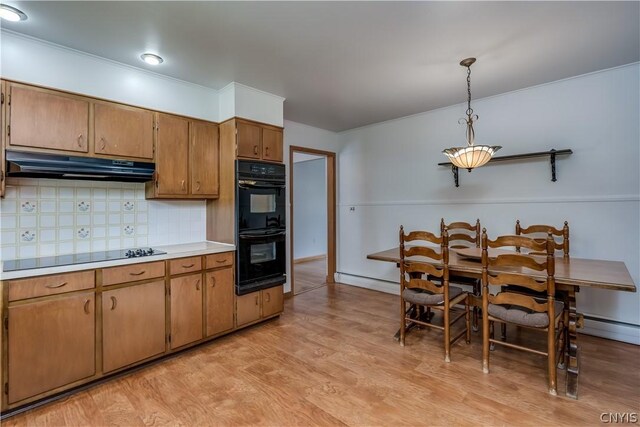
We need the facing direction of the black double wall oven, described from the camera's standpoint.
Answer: facing the viewer and to the right of the viewer

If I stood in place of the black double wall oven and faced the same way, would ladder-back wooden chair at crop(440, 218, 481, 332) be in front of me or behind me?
in front

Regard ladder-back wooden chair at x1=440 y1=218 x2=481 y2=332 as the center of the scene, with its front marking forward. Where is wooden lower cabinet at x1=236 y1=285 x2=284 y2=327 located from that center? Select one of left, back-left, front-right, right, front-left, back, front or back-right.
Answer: front-right

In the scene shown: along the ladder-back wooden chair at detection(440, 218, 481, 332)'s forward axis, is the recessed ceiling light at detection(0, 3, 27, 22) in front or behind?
in front

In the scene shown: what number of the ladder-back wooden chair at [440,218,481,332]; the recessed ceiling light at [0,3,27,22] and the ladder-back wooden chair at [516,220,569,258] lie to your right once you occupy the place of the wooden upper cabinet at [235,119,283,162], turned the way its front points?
1

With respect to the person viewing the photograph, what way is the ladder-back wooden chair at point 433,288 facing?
facing away from the viewer and to the right of the viewer

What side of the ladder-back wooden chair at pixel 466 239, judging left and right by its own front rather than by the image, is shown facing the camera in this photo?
front

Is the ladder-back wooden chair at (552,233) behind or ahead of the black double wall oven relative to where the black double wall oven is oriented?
ahead

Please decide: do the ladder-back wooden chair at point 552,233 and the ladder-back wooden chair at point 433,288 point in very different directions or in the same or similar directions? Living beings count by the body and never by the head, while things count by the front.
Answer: very different directions

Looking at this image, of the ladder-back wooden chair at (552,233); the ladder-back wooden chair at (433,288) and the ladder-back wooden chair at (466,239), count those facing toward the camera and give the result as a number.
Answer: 2

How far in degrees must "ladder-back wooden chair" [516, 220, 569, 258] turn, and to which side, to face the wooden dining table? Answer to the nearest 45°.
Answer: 0° — it already faces it

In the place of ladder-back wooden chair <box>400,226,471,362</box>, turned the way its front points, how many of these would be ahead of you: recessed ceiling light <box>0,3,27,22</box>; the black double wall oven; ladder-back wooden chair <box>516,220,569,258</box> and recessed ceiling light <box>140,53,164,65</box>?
1

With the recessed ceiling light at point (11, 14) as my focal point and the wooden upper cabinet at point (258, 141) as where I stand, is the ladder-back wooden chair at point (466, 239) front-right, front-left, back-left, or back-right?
back-left

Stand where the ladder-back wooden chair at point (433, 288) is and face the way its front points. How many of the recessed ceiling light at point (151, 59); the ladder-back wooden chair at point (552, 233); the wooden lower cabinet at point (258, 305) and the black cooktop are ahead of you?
1

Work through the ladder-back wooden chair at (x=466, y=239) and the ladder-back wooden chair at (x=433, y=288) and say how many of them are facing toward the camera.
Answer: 1

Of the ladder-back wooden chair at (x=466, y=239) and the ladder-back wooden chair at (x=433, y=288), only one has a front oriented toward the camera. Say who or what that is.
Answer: the ladder-back wooden chair at (x=466, y=239)

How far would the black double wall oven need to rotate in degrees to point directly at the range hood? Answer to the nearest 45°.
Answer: approximately 90° to its right

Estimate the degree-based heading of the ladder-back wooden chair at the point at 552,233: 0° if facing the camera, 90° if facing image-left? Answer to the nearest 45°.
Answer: approximately 0°

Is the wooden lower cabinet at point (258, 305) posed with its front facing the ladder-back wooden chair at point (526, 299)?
yes

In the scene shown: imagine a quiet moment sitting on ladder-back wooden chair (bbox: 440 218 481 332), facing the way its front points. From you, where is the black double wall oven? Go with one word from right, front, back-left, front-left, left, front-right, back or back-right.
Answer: front-right

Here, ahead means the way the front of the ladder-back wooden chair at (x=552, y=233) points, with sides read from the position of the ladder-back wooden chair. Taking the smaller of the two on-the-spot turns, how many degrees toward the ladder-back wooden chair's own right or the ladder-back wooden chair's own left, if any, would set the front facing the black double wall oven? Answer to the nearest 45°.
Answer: approximately 45° to the ladder-back wooden chair's own right
